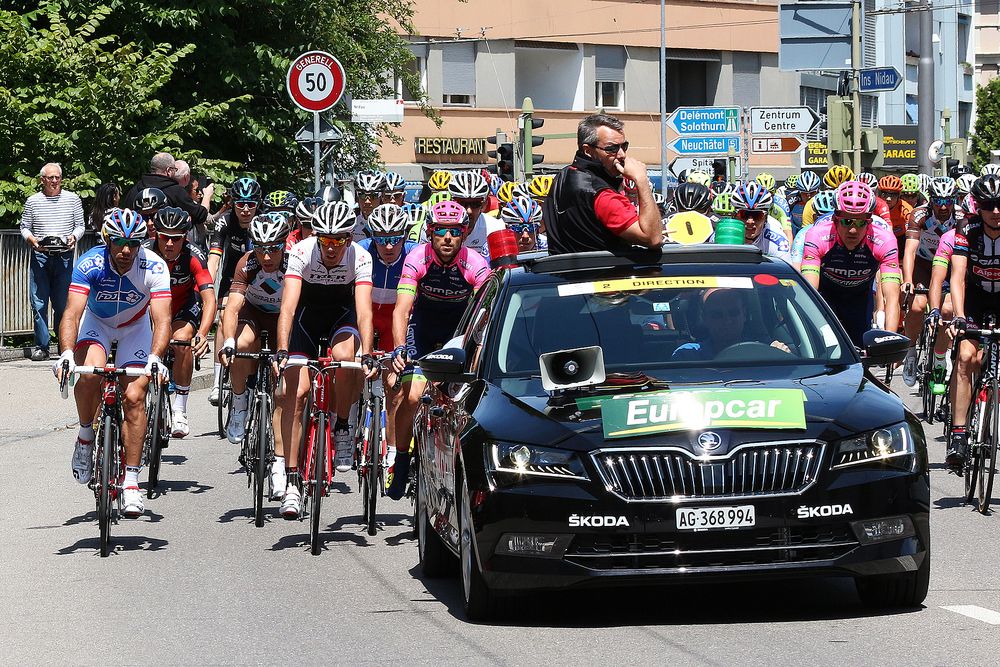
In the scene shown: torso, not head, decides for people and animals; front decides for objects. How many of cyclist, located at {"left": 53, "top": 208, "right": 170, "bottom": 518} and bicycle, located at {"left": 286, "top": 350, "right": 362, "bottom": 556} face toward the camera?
2

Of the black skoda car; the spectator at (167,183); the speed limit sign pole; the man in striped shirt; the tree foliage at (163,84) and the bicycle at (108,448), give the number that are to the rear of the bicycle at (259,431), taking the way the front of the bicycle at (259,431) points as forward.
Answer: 4

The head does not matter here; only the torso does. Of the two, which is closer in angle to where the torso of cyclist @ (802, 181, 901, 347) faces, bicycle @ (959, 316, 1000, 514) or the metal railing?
the bicycle

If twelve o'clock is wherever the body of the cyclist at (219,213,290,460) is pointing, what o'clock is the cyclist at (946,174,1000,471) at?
the cyclist at (946,174,1000,471) is roughly at 10 o'clock from the cyclist at (219,213,290,460).

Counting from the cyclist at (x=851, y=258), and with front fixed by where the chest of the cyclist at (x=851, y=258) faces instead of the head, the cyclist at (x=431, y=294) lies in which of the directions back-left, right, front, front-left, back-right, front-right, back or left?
front-right

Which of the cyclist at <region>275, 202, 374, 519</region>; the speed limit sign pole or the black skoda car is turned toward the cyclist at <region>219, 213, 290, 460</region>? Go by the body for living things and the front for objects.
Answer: the speed limit sign pole

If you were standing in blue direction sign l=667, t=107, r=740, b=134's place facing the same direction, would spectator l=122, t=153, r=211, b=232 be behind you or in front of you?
in front

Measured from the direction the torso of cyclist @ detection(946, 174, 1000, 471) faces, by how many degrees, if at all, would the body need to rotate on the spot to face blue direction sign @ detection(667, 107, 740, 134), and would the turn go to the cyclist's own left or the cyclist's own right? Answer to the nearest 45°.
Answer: approximately 180°

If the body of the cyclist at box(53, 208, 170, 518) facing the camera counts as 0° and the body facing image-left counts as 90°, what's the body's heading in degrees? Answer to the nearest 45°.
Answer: approximately 0°

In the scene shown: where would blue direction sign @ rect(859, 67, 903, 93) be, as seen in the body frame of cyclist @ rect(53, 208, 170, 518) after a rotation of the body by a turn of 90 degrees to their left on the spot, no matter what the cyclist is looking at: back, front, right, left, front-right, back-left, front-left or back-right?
front-left
